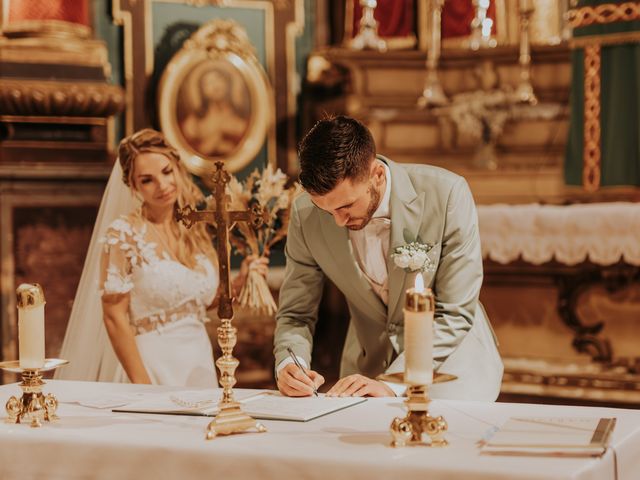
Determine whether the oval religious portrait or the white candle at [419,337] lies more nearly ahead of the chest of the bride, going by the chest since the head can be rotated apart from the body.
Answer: the white candle

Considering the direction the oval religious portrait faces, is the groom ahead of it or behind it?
ahead

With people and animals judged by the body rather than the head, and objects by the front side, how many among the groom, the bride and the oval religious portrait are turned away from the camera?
0

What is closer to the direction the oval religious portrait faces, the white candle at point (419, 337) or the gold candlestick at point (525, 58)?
the white candle

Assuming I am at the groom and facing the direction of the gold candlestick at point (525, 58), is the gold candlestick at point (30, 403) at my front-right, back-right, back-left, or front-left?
back-left

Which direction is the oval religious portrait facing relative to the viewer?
toward the camera

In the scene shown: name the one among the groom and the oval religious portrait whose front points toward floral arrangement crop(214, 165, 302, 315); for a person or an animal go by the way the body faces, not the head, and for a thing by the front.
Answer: the oval religious portrait

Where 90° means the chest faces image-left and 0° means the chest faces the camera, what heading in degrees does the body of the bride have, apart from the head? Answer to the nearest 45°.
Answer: approximately 315°

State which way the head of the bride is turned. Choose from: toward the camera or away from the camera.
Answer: toward the camera

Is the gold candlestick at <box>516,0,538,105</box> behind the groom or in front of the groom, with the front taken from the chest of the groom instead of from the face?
behind

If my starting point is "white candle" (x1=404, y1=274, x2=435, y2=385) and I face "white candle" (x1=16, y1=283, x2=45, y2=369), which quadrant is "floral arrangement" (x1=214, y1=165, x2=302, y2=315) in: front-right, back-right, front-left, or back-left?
front-right

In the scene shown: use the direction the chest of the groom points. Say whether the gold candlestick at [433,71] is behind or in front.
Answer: behind

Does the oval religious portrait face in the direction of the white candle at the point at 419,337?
yes

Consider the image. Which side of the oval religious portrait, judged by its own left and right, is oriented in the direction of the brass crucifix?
front

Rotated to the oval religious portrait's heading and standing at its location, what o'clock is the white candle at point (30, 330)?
The white candle is roughly at 12 o'clock from the oval religious portrait.

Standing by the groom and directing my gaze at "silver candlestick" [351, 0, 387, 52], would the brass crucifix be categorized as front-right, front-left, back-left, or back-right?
back-left

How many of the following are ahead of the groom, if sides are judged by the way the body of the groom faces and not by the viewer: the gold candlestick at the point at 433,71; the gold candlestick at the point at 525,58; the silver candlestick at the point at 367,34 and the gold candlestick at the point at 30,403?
1
